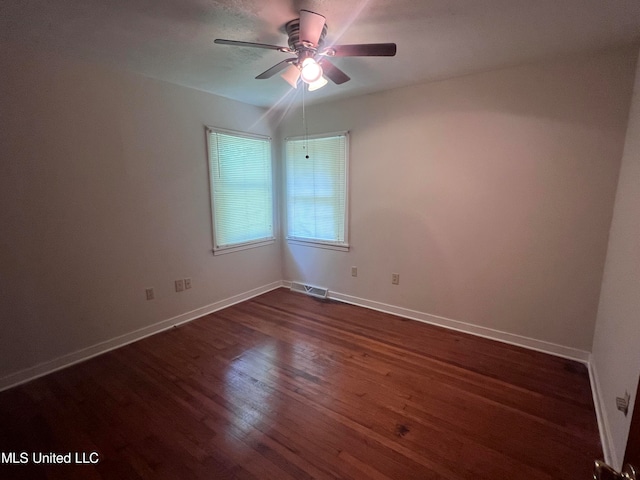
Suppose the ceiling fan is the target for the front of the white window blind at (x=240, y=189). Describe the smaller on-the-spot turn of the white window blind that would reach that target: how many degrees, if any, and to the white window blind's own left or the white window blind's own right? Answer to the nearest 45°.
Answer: approximately 45° to the white window blind's own right

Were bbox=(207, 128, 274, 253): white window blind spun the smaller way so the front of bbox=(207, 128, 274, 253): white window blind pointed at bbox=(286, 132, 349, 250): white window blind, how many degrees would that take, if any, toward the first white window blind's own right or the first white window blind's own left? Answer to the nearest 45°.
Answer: approximately 45° to the first white window blind's own left

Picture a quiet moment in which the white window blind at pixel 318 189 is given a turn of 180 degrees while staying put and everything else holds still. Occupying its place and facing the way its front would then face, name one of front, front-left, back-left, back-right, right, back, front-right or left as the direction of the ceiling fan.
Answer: back-right

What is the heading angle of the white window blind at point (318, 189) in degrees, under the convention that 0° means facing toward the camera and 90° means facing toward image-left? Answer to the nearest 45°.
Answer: approximately 45°

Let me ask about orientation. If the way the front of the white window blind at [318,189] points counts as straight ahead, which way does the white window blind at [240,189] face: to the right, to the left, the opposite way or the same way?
to the left

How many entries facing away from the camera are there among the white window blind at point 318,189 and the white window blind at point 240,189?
0

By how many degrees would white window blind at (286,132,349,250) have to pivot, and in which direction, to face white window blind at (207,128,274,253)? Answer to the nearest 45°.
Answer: approximately 45° to its right
